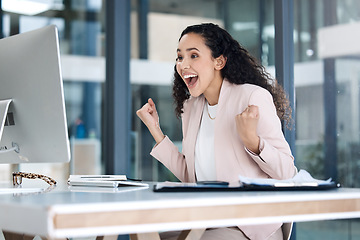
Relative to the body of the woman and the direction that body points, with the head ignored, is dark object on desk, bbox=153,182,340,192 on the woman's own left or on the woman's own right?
on the woman's own left

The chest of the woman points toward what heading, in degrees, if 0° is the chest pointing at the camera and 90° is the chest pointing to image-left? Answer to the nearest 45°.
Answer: approximately 45°

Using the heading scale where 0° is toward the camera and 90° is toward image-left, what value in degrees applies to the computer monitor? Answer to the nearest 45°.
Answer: approximately 225°
